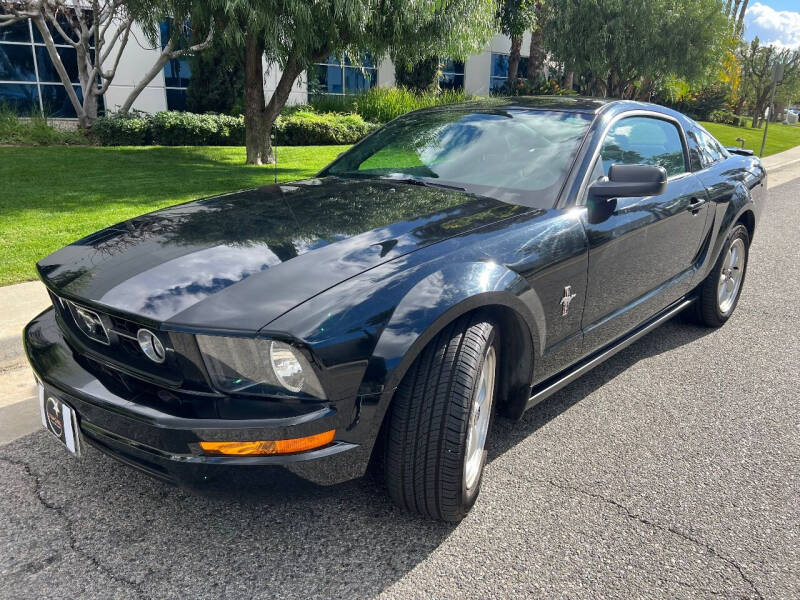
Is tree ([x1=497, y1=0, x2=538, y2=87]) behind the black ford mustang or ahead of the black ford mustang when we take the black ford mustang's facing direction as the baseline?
behind

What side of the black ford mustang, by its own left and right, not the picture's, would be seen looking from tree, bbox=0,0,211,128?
right

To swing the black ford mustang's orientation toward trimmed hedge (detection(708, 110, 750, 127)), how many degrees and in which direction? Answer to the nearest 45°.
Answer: approximately 180°

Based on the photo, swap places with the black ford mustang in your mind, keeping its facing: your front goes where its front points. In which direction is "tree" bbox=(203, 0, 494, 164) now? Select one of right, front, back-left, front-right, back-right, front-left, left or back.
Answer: back-right

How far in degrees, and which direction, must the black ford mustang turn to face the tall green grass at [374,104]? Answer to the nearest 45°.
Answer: approximately 135° to its right

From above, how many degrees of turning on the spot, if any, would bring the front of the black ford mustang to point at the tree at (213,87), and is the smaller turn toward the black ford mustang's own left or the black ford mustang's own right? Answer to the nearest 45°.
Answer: approximately 135° to the black ford mustang's own right

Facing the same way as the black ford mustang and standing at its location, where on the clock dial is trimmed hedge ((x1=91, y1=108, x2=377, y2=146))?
The trimmed hedge is roughly at 4 o'clock from the black ford mustang.

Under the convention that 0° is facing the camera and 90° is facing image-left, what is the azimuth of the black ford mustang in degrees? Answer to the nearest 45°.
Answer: approximately 45°

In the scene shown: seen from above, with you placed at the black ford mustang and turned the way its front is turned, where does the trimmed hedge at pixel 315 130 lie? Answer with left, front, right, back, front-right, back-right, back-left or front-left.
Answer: back-right
